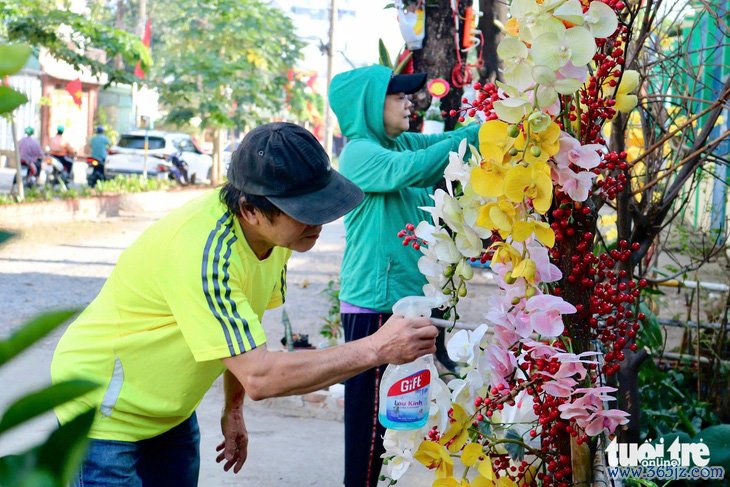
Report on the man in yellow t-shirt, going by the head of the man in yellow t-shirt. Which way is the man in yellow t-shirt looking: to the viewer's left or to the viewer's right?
to the viewer's right

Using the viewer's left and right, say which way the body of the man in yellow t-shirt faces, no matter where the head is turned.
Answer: facing to the right of the viewer

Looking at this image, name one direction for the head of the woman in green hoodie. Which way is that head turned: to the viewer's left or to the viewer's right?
to the viewer's right

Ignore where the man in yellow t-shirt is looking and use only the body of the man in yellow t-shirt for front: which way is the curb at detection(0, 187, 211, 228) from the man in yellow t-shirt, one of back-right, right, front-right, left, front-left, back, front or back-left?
left

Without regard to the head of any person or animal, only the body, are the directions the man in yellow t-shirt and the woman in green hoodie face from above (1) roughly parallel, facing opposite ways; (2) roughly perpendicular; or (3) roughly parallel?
roughly parallel

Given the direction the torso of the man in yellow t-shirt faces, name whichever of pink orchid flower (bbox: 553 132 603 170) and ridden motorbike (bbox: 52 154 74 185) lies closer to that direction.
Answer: the pink orchid flower

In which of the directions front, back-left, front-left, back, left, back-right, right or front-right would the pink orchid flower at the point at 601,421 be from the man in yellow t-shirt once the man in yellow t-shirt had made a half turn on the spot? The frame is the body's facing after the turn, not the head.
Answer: back-left

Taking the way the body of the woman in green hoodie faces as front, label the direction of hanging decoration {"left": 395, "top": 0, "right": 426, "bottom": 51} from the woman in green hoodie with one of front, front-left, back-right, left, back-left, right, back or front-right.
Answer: left

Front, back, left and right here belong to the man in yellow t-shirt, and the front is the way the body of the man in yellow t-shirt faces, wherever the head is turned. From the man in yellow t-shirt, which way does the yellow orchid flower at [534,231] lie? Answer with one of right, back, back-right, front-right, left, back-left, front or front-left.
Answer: front-right

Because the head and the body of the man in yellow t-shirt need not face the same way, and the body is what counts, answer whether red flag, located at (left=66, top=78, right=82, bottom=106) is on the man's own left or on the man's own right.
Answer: on the man's own left

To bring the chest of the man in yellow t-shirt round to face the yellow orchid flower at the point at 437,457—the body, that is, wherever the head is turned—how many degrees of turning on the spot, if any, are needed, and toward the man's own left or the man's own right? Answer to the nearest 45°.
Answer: approximately 45° to the man's own right

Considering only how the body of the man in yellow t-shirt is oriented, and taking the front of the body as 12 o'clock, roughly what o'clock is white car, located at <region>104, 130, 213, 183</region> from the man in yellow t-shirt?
The white car is roughly at 9 o'clock from the man in yellow t-shirt.

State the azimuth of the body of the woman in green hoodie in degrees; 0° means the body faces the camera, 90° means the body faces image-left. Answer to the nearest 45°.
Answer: approximately 270°

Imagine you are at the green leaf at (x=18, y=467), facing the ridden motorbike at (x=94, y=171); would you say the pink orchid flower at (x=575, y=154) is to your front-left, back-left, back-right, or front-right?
front-right

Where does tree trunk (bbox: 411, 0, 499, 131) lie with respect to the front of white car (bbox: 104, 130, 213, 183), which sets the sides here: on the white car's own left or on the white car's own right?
on the white car's own right
